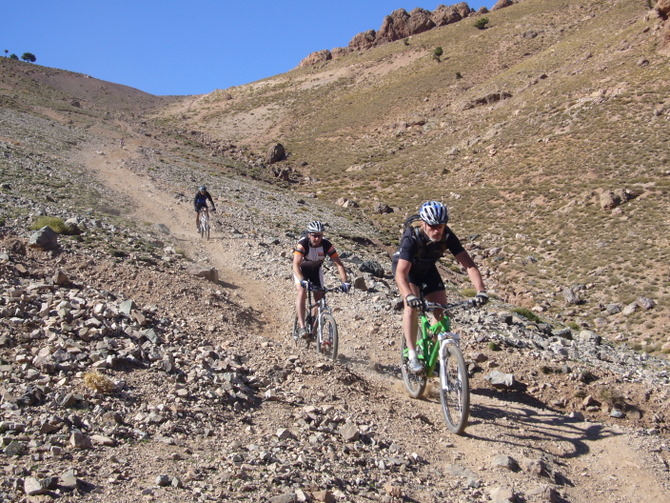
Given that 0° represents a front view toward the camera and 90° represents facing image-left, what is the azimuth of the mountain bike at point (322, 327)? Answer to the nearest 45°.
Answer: approximately 315°

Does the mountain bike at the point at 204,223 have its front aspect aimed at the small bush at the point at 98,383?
yes

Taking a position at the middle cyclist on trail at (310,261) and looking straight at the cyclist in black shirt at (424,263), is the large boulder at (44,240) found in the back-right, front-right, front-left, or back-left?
back-right

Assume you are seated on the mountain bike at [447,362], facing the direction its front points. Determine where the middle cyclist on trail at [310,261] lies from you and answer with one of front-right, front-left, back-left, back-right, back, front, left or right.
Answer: back

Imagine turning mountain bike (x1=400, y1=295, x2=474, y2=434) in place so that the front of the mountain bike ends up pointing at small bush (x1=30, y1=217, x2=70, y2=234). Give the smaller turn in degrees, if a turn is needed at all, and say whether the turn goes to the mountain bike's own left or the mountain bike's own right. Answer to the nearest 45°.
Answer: approximately 180°

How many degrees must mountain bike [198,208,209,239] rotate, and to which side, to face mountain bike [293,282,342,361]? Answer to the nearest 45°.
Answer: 0° — it already faces it

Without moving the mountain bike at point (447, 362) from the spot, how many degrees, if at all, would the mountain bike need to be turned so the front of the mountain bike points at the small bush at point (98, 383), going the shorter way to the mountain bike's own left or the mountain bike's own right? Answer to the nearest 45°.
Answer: approximately 135° to the mountain bike's own right

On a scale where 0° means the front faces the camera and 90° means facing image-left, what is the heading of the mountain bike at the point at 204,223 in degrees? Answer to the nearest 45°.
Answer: approximately 0°
